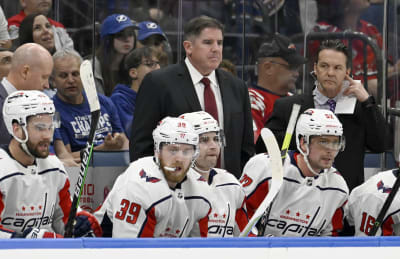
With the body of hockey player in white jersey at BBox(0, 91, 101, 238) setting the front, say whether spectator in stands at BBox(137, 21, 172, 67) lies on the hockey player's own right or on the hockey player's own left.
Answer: on the hockey player's own left

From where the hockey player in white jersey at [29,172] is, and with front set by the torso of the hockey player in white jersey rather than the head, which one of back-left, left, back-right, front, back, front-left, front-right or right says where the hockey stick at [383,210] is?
front-left

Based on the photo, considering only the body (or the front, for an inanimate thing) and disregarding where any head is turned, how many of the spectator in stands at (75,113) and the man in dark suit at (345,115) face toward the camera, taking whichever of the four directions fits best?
2

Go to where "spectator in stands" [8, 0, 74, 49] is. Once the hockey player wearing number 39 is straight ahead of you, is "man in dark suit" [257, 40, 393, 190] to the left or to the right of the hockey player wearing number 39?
left

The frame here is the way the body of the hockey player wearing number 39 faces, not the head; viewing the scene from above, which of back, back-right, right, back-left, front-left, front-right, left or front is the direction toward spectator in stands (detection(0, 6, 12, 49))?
back

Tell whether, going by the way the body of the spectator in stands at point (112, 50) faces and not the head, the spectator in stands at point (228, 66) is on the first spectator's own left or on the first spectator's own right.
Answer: on the first spectator's own left

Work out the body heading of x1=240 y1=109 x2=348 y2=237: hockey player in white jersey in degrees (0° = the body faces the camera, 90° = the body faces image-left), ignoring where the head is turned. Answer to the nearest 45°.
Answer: approximately 315°
